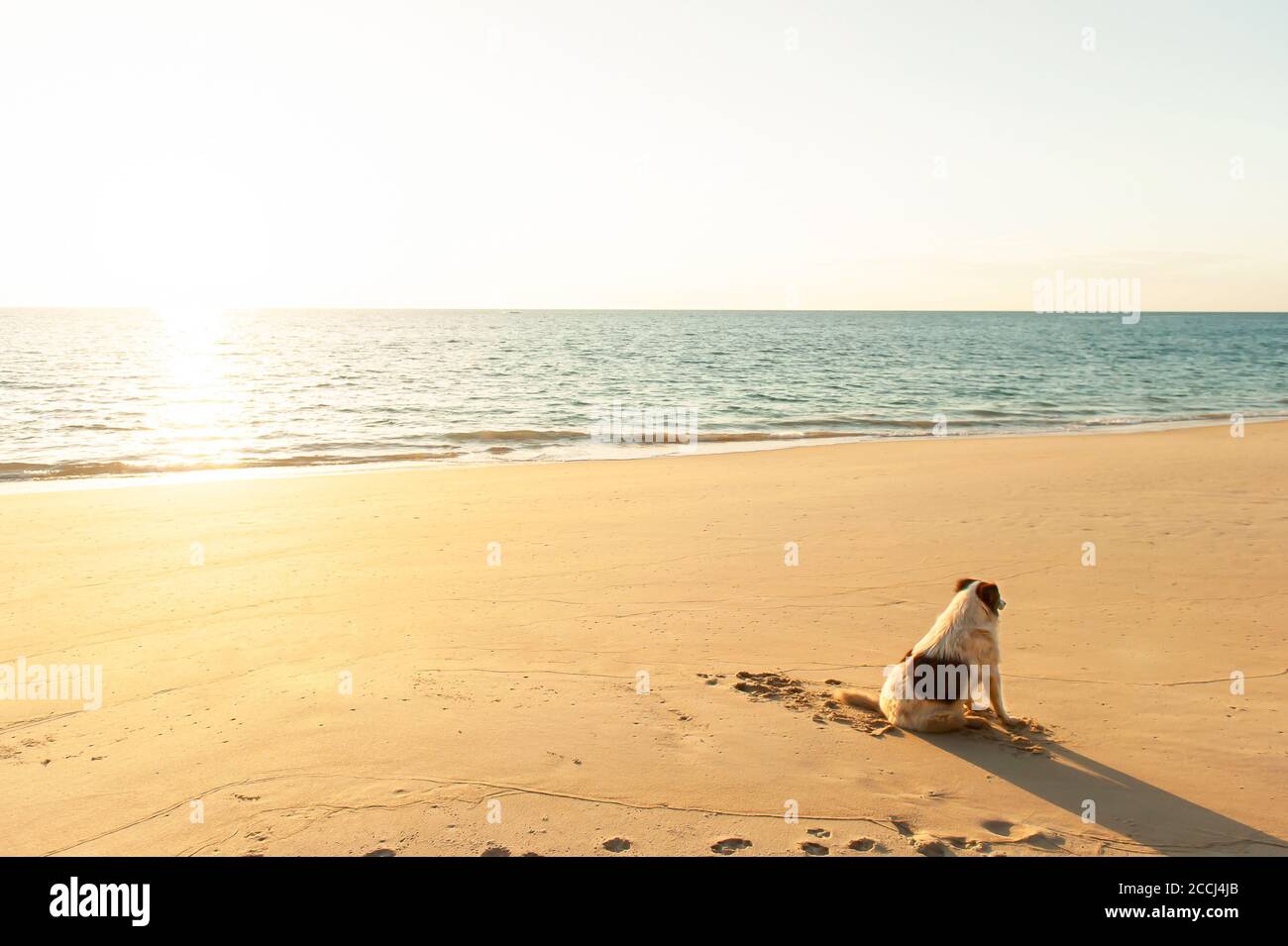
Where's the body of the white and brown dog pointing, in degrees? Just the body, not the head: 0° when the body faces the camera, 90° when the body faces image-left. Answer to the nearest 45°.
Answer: approximately 225°
